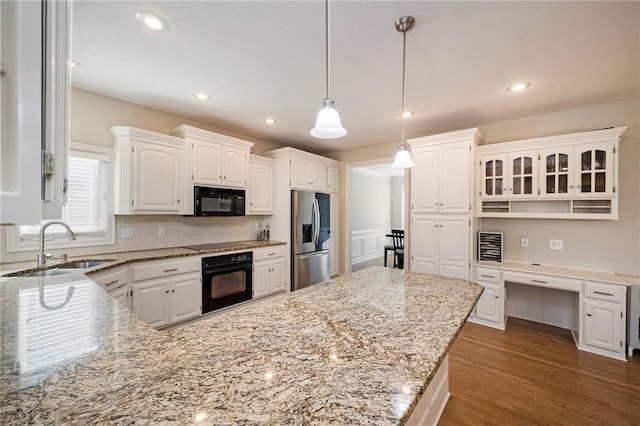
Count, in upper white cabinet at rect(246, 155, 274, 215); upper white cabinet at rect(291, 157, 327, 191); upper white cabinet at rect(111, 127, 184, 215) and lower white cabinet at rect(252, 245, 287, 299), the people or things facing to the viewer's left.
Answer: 0

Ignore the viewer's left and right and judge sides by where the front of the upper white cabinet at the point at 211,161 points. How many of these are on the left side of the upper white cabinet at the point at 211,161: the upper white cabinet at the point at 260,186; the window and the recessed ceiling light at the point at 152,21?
1

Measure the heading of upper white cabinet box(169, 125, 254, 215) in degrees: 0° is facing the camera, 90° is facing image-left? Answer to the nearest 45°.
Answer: approximately 315°

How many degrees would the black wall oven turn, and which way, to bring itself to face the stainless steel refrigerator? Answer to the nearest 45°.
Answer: approximately 90° to its left

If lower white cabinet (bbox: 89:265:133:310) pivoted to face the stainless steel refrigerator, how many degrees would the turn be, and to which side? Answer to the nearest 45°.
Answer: approximately 45° to its left

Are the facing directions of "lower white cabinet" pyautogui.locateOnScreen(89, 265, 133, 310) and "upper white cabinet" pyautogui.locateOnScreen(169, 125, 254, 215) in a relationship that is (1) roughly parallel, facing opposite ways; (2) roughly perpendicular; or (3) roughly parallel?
roughly parallel

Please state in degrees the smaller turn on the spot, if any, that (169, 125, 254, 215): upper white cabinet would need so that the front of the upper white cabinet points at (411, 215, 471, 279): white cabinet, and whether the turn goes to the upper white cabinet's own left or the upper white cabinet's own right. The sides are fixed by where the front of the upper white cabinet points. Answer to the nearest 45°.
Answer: approximately 45° to the upper white cabinet's own left

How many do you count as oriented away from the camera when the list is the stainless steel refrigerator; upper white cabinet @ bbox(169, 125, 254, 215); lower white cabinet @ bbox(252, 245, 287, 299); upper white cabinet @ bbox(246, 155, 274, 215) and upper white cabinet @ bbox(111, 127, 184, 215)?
0

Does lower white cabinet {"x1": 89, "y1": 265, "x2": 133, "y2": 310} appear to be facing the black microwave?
no

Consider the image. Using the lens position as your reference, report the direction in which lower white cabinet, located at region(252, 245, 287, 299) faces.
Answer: facing the viewer and to the right of the viewer

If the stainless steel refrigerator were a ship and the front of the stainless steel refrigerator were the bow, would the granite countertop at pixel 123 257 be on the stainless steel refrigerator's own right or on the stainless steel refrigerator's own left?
on the stainless steel refrigerator's own right

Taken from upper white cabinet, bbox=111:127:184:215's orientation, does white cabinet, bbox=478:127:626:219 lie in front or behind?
in front

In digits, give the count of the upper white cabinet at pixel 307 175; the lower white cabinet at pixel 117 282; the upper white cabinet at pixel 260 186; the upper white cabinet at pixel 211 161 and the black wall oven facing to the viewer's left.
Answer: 0

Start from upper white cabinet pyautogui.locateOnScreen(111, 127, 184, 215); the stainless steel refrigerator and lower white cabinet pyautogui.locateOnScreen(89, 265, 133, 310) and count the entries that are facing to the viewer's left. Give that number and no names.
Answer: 0

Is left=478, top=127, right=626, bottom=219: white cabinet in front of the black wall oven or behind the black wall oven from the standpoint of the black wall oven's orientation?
in front

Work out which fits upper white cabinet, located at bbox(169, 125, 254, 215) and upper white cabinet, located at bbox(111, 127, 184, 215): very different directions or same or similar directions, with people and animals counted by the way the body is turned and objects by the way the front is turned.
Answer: same or similar directions

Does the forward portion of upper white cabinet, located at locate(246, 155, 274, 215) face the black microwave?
no

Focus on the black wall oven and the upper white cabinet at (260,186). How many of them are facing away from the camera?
0
